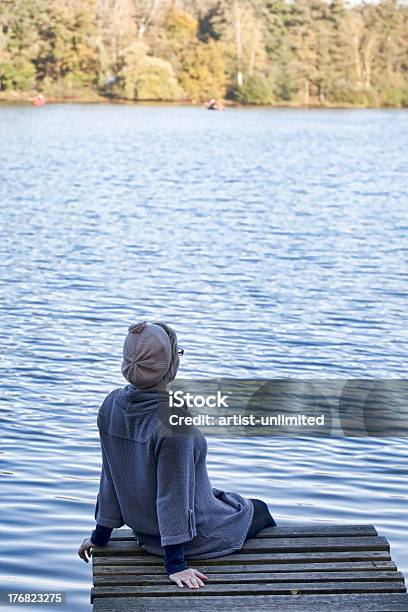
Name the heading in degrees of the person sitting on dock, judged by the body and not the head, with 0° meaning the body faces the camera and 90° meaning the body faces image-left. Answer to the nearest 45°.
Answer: approximately 225°

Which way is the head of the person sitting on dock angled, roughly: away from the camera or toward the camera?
away from the camera
